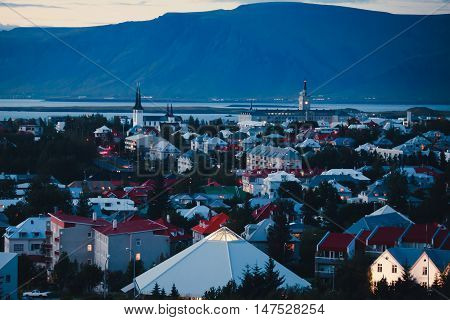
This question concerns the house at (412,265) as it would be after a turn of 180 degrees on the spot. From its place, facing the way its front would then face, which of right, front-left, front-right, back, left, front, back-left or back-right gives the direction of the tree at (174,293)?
back-left

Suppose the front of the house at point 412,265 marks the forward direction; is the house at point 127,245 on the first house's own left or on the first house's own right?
on the first house's own right

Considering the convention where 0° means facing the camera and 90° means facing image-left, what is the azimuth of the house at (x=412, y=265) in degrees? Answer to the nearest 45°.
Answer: approximately 0°

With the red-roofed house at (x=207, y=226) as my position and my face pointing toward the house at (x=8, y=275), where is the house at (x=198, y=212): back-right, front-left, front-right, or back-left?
back-right

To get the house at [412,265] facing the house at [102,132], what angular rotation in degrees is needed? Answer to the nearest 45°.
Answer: approximately 135° to its right

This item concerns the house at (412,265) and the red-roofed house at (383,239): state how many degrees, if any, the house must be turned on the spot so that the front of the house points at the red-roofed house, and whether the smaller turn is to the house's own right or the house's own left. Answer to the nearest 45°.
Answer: approximately 180°

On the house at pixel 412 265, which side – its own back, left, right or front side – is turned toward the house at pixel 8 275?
right

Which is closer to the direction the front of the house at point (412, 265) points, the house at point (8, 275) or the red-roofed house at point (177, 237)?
the house

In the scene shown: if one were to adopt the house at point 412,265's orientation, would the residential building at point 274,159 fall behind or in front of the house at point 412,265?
behind
